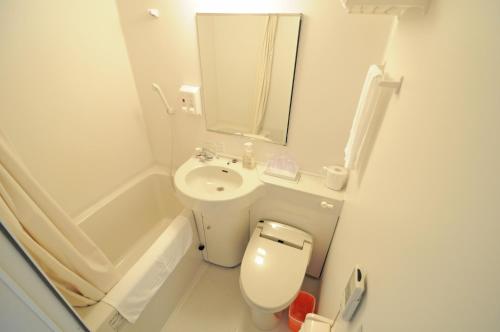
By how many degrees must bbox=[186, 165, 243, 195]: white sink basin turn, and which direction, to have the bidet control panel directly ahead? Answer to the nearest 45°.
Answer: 0° — it already faces it

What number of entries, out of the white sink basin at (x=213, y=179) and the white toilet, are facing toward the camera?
2

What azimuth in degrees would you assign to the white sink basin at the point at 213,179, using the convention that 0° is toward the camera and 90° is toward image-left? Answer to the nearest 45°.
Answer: approximately 0°

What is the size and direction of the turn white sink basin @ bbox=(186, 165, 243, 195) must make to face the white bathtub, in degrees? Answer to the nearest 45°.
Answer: approximately 90° to its right

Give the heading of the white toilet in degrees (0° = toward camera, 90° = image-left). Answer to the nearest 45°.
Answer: approximately 0°

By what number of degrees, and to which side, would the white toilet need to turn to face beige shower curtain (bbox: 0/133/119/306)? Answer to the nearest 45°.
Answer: approximately 45° to its right

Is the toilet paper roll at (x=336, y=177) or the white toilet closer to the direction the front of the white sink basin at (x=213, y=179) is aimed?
the white toilet
